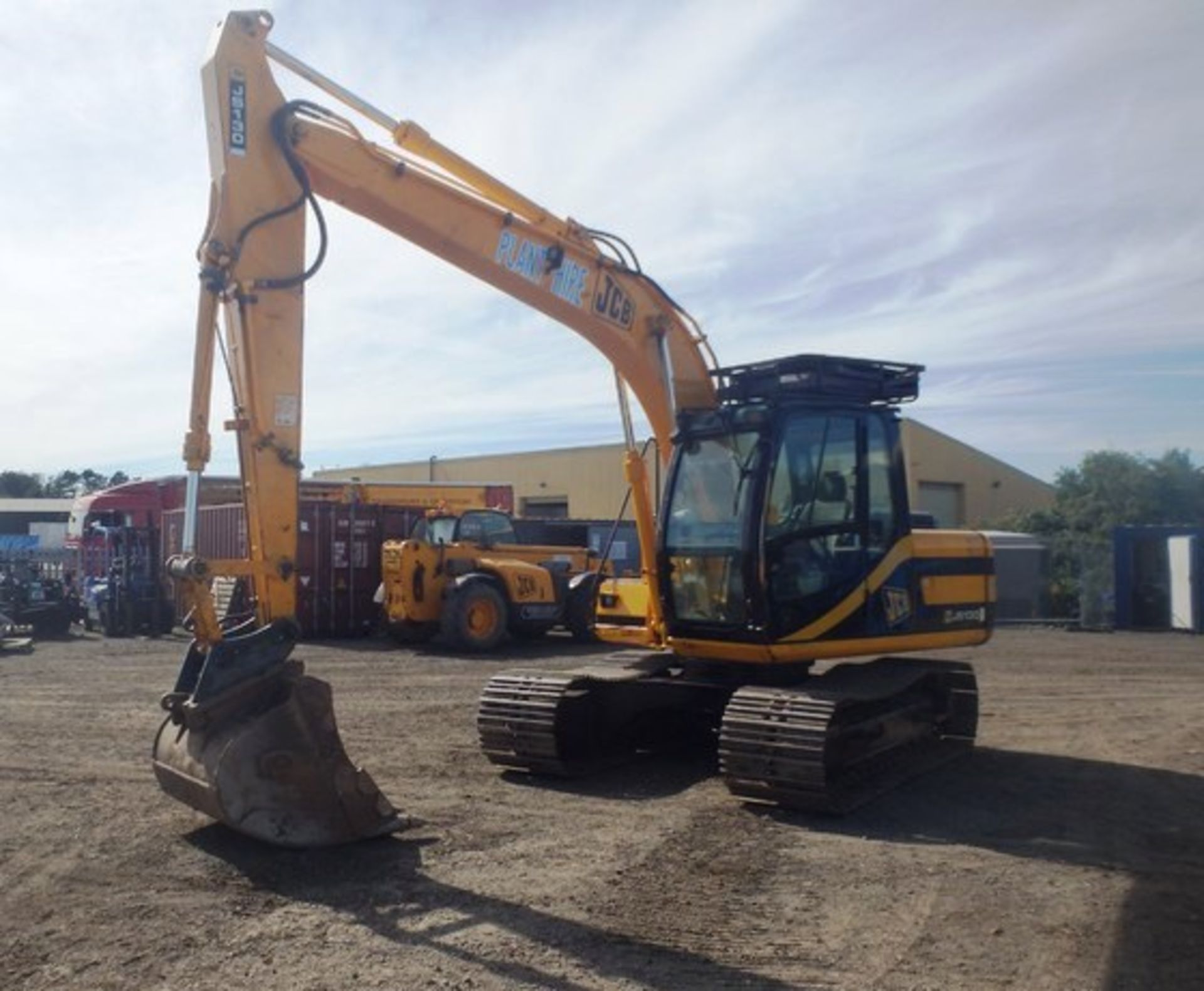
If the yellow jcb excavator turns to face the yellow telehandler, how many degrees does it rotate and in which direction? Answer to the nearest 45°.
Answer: approximately 135° to its right

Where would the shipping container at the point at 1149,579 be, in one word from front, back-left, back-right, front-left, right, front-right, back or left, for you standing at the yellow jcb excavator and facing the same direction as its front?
back

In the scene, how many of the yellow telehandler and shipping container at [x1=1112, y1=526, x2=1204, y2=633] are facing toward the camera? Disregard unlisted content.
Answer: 1

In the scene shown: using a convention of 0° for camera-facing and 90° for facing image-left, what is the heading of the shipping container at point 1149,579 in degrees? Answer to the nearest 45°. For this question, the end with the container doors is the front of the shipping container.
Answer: approximately 0°

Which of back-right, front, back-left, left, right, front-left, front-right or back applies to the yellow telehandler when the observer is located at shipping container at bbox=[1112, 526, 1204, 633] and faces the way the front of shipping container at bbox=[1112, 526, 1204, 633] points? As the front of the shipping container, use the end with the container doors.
front-right

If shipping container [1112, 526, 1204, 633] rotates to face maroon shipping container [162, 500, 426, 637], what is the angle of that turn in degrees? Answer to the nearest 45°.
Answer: approximately 45° to its right

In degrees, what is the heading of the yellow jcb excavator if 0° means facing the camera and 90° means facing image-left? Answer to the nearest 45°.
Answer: approximately 45°
